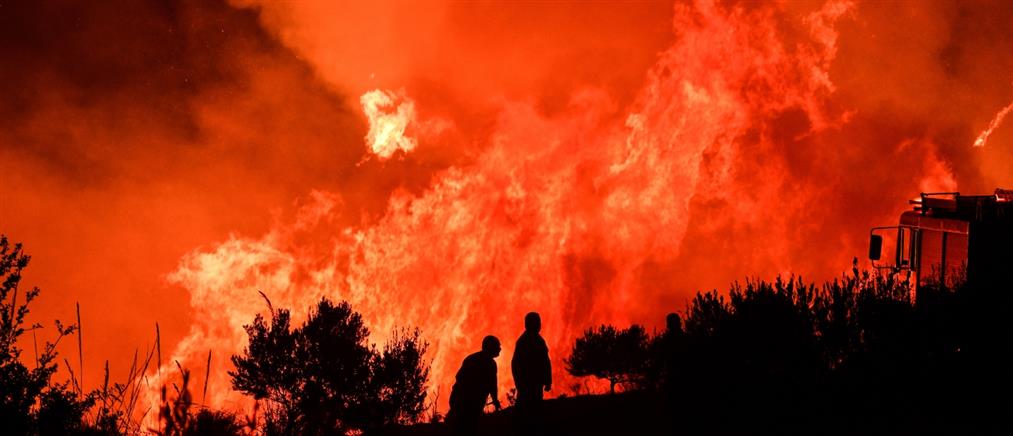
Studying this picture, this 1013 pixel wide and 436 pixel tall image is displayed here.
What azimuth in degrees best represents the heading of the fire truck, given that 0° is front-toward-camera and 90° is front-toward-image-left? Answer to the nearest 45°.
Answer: approximately 90°

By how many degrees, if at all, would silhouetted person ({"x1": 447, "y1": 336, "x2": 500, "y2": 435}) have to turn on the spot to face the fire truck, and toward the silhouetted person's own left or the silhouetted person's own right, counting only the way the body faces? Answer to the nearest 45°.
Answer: approximately 45° to the silhouetted person's own left

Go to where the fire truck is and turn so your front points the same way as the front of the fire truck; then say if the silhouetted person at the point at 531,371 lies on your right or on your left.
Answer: on your left

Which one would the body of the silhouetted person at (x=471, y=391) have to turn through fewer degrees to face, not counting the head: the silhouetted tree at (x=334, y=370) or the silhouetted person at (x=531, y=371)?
the silhouetted person

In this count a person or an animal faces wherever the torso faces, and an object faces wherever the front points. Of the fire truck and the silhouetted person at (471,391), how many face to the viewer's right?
1

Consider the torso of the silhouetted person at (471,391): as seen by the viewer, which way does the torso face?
to the viewer's right

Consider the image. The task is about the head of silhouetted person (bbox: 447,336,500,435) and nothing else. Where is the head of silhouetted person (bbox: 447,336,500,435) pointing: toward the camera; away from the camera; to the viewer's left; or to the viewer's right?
to the viewer's right
